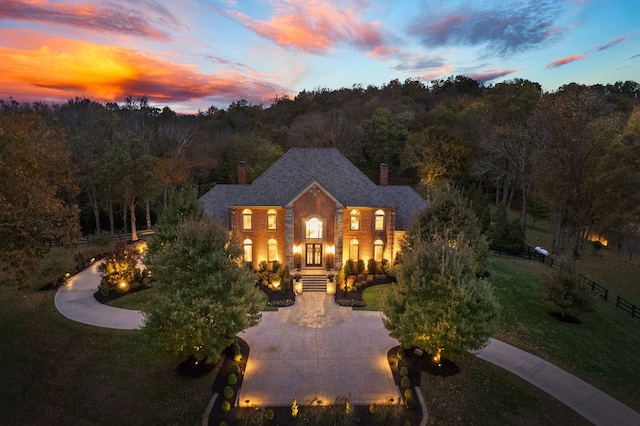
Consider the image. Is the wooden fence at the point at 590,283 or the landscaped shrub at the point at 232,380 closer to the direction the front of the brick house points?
the landscaped shrub

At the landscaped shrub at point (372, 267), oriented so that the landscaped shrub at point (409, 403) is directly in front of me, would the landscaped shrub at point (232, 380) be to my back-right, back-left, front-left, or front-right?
front-right

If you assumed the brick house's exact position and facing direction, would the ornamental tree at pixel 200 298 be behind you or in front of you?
in front

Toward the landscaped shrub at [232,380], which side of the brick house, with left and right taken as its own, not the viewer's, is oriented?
front

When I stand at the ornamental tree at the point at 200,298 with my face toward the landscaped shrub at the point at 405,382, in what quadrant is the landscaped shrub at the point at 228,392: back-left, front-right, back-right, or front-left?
front-right

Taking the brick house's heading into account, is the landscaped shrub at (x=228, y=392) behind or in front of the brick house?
in front

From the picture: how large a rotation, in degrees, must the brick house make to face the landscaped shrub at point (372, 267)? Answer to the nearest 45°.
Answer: approximately 90° to its left

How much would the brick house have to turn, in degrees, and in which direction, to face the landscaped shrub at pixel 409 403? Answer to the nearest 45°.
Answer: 0° — it already faces it

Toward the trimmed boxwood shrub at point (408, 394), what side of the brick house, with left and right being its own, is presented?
front

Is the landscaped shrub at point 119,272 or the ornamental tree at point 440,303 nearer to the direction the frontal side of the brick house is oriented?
the ornamental tree

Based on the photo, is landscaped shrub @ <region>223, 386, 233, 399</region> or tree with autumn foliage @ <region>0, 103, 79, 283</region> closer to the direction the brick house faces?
the landscaped shrub

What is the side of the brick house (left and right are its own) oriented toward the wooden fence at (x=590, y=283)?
left

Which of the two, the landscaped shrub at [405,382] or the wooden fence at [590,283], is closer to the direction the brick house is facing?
the landscaped shrub

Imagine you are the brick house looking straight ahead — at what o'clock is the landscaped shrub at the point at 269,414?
The landscaped shrub is roughly at 12 o'clock from the brick house.

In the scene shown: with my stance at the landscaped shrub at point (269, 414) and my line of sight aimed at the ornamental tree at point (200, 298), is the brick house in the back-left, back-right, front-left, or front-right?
front-right

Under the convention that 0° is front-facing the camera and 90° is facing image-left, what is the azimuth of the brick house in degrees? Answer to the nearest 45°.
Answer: approximately 0°

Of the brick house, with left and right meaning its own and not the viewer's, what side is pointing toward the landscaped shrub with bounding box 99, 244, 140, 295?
right
